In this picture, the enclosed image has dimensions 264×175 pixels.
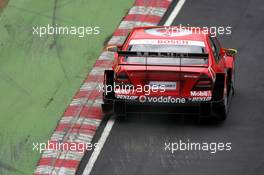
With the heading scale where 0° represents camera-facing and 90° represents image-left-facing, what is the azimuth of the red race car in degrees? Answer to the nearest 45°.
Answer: approximately 180°
